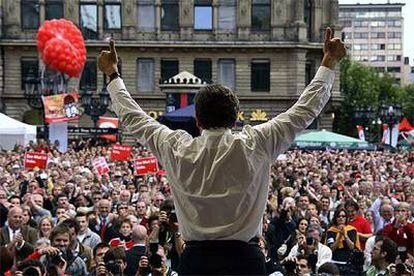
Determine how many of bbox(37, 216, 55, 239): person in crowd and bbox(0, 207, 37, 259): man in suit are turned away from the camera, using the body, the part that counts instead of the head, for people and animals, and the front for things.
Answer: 0

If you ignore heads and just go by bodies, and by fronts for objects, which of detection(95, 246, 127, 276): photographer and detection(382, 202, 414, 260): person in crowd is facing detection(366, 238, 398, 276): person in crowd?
detection(382, 202, 414, 260): person in crowd

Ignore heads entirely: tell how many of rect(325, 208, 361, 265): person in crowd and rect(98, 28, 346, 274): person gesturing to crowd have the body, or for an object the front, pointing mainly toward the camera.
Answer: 1

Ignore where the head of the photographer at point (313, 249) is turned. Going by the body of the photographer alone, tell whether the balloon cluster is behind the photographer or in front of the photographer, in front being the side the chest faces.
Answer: behind

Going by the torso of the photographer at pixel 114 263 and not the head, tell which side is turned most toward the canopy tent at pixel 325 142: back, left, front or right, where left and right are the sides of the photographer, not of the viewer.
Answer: back

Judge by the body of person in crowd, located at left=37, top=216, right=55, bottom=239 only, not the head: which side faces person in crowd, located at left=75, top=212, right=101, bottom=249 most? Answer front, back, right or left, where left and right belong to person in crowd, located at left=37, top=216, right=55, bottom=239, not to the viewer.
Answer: left

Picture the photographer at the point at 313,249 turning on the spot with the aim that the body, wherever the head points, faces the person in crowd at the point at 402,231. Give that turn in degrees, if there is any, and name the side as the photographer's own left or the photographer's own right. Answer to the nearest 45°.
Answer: approximately 135° to the photographer's own left
